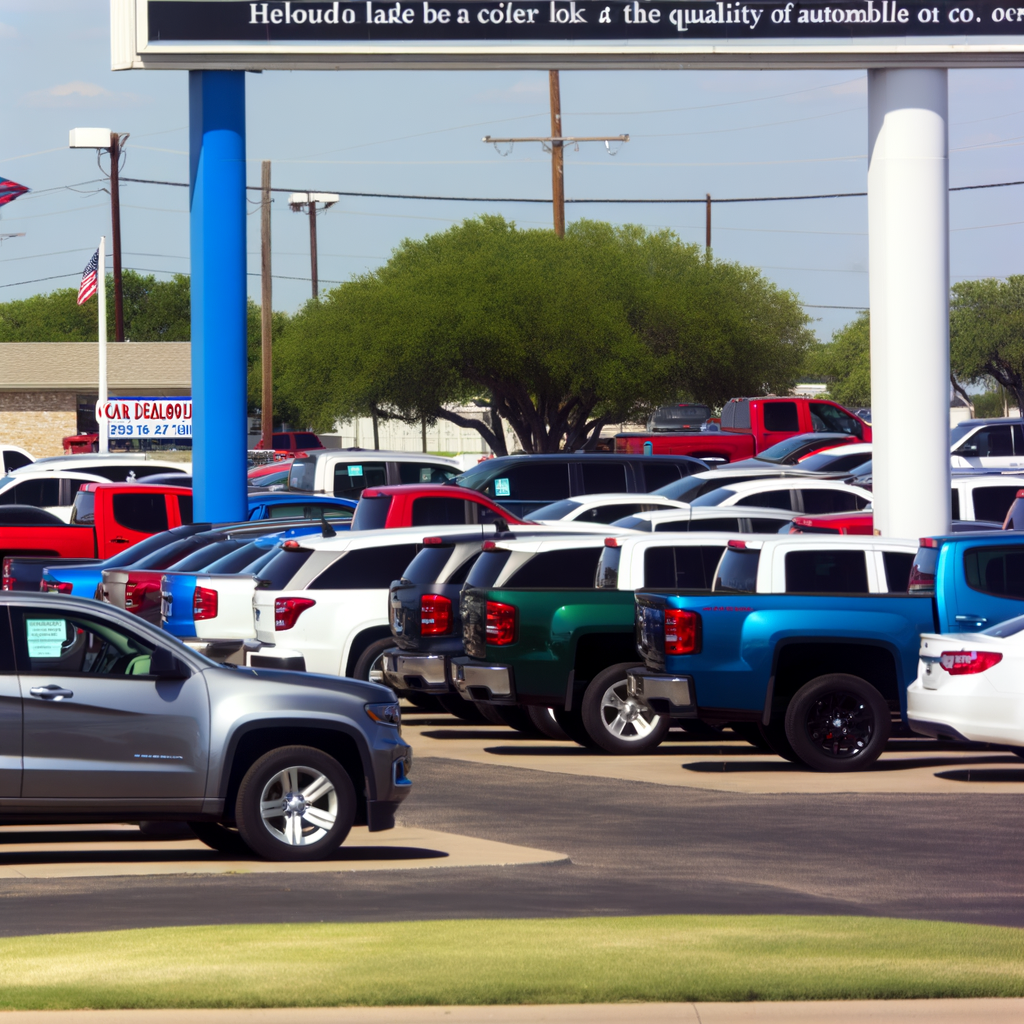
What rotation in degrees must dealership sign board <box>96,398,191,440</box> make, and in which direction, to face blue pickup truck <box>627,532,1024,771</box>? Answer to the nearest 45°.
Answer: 0° — it already faces it

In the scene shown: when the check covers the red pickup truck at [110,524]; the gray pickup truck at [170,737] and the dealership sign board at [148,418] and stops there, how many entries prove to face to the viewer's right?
2

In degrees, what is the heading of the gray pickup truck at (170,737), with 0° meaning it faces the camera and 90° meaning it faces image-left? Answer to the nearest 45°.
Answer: approximately 270°

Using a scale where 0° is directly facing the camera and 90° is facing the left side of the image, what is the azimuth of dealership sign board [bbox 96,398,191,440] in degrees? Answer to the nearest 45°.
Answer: approximately 0°

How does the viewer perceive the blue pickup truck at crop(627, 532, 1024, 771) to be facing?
facing to the right of the viewer

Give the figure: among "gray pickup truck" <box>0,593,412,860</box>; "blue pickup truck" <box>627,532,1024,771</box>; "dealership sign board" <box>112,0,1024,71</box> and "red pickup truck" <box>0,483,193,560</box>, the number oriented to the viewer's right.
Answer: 3

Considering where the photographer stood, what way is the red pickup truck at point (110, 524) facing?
facing to the right of the viewer

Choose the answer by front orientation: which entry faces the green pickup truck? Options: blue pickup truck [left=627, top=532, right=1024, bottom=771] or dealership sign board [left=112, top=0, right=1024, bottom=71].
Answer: the dealership sign board
